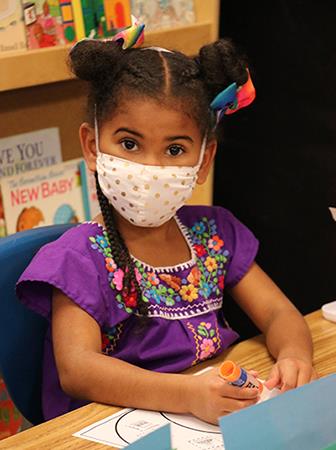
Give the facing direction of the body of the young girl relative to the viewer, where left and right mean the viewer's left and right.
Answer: facing the viewer and to the right of the viewer

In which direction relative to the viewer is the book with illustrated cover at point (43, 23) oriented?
toward the camera

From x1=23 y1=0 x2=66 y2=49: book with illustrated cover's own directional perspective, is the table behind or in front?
in front

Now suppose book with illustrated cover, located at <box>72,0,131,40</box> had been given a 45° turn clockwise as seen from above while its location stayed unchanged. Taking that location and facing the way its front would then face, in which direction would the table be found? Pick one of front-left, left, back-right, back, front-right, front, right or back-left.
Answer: front-left

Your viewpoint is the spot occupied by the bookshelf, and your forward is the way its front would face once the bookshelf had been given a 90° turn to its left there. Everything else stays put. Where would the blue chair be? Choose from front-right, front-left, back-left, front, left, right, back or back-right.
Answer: right

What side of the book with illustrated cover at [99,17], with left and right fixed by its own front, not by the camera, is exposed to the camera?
front

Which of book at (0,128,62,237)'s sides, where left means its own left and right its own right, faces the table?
front

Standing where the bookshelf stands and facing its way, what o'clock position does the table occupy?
The table is roughly at 12 o'clock from the bookshelf.
